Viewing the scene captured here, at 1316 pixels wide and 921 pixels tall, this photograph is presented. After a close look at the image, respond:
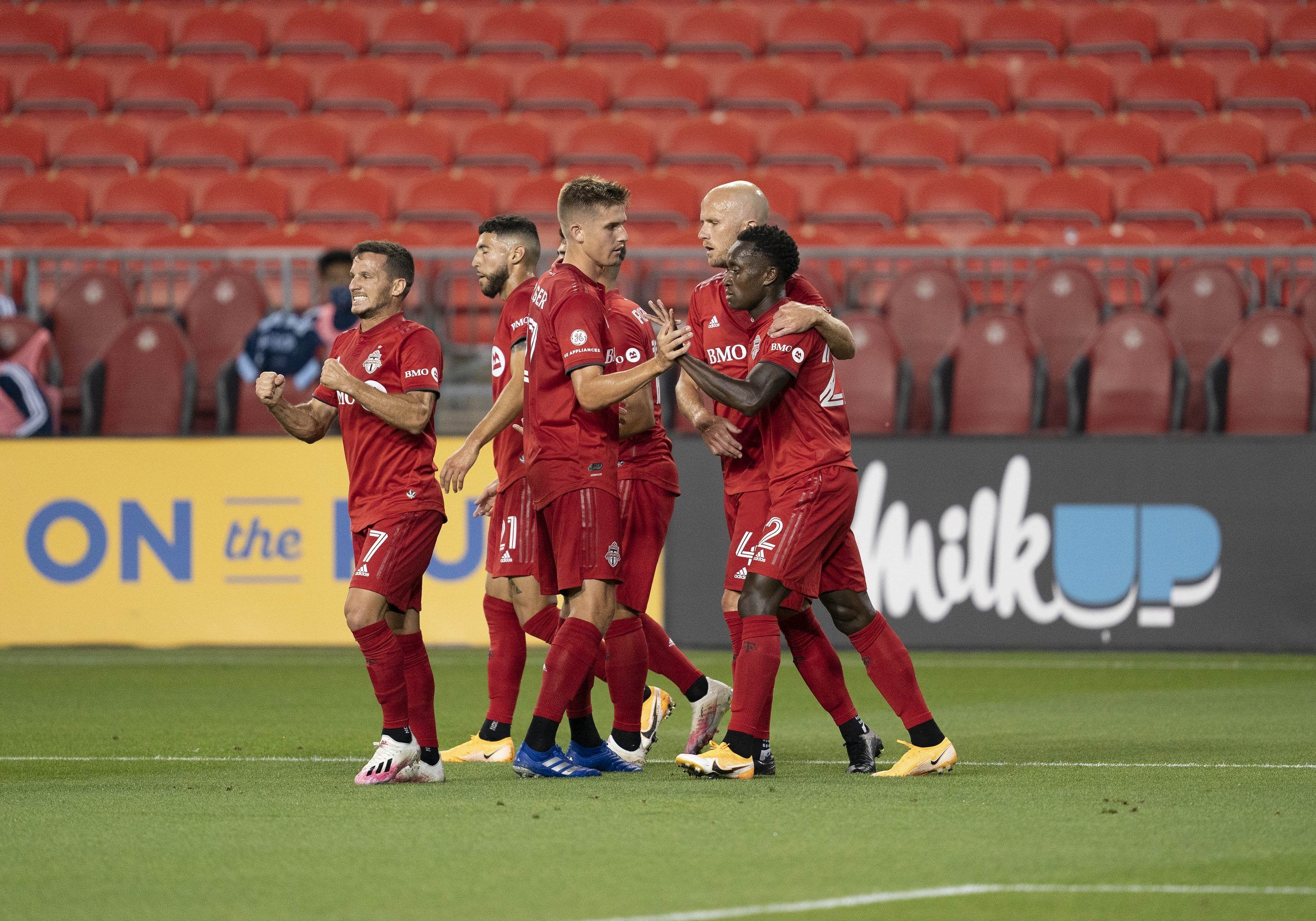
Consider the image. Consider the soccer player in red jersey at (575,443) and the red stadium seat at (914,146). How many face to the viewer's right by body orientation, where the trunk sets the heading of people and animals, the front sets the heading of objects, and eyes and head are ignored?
1

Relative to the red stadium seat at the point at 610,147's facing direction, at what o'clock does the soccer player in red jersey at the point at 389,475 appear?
The soccer player in red jersey is roughly at 12 o'clock from the red stadium seat.

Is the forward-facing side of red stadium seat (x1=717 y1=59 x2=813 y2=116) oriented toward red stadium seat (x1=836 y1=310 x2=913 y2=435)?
yes

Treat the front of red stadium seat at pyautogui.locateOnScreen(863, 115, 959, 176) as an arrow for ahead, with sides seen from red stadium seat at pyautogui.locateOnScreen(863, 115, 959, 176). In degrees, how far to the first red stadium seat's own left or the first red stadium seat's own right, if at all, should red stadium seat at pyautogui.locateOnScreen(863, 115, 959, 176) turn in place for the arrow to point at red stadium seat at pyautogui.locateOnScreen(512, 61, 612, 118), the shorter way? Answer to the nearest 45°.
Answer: approximately 90° to the first red stadium seat's own right

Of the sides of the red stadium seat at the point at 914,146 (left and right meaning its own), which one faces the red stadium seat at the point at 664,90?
right

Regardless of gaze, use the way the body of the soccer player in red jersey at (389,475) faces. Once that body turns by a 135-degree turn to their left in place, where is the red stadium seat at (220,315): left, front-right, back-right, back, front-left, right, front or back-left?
left

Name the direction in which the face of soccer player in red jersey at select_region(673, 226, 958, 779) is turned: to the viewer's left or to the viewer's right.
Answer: to the viewer's left

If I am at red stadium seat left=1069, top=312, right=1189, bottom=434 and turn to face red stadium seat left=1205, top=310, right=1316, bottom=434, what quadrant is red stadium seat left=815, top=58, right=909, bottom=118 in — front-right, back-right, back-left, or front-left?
back-left
